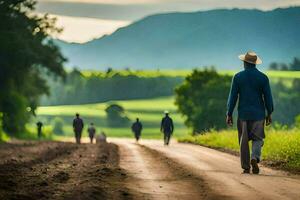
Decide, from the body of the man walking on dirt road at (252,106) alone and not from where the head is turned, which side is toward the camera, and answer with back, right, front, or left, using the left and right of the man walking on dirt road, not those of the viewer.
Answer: back

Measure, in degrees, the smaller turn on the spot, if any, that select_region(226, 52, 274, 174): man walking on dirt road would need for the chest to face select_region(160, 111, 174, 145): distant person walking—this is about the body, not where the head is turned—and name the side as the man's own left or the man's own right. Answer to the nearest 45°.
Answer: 0° — they already face them
